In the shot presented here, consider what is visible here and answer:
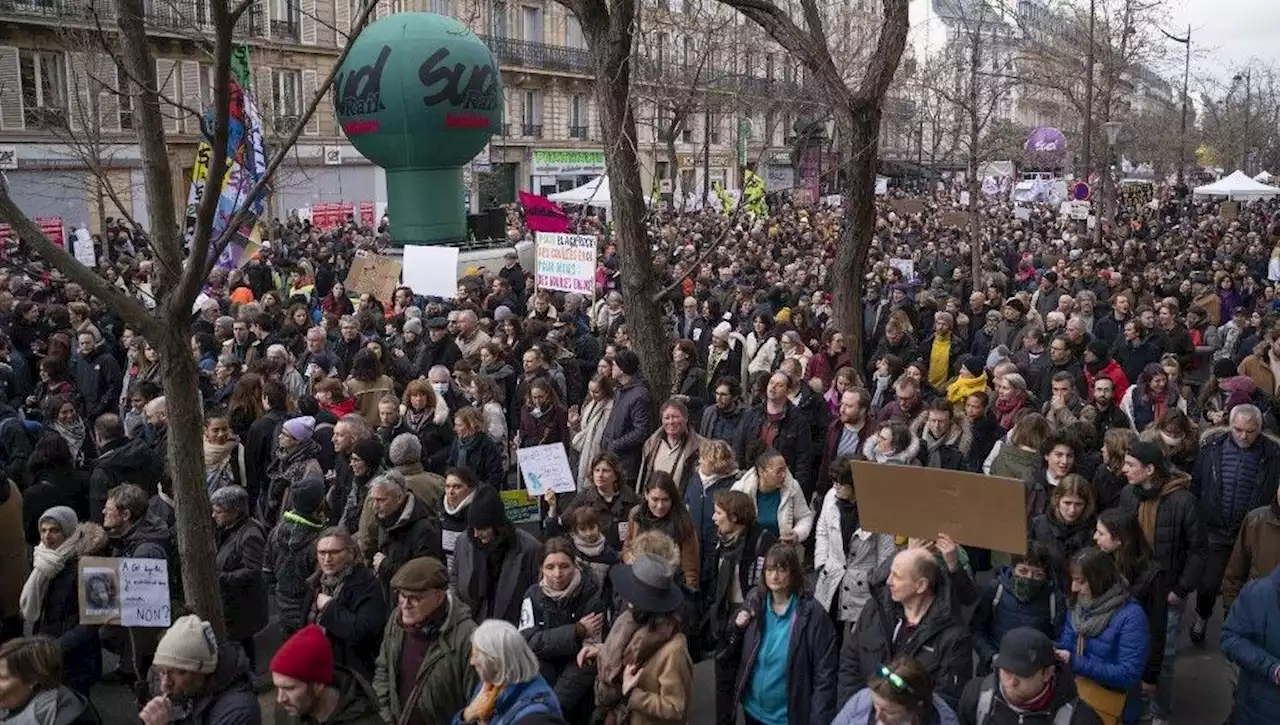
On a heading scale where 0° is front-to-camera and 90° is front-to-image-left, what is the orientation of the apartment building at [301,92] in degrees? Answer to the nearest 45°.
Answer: approximately 315°

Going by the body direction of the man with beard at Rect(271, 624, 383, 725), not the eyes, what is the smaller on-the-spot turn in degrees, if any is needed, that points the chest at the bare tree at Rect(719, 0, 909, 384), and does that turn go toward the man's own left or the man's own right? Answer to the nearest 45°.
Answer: approximately 180°

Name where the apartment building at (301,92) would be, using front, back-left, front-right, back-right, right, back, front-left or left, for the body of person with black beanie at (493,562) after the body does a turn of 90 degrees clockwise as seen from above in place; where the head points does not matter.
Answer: front-right

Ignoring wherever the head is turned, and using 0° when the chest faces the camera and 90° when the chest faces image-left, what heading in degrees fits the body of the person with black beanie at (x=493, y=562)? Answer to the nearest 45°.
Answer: approximately 45°

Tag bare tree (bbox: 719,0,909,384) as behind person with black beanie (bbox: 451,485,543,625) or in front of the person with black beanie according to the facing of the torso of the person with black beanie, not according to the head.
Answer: behind

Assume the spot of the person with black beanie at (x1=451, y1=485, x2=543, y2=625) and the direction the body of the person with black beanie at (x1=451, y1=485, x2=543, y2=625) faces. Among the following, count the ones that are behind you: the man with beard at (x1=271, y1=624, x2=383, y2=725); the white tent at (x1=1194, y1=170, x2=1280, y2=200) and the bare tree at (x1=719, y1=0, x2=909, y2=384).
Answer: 2

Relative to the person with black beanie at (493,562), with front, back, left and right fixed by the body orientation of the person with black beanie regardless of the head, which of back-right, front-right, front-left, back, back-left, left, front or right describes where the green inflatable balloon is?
back-right

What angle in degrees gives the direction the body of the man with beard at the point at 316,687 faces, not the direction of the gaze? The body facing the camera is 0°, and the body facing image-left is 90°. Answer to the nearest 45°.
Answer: approximately 45°

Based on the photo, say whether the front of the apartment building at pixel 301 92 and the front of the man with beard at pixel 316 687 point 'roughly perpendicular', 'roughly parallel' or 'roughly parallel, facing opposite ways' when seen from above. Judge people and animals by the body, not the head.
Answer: roughly perpendicular

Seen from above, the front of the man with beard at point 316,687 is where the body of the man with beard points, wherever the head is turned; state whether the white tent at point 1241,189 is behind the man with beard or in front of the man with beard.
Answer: behind

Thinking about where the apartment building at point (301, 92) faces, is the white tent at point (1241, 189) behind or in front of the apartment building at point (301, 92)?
in front

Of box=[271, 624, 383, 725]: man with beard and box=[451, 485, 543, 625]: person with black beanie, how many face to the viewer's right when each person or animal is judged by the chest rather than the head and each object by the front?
0
